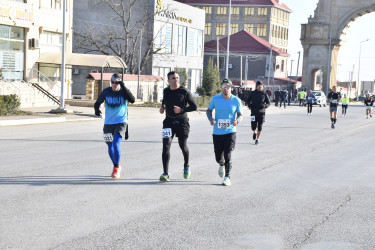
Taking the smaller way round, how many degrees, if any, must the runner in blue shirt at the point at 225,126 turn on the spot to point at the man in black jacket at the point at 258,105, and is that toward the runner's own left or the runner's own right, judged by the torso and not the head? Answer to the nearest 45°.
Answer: approximately 180°

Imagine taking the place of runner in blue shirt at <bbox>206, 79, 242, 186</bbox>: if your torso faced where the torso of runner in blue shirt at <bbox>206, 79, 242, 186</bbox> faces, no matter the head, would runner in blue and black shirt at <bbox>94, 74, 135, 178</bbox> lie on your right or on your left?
on your right

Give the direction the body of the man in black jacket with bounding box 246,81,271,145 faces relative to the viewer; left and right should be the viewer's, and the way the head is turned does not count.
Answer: facing the viewer

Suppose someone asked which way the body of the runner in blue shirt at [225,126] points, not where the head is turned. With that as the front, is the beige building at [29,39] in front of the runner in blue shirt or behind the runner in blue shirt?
behind

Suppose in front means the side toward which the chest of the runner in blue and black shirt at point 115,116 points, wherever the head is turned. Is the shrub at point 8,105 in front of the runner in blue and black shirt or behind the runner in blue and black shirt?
behind

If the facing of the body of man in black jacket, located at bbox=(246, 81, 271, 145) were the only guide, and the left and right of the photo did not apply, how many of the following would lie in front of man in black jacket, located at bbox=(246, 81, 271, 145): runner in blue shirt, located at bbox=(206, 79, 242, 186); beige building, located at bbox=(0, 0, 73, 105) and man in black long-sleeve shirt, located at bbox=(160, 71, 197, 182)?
2

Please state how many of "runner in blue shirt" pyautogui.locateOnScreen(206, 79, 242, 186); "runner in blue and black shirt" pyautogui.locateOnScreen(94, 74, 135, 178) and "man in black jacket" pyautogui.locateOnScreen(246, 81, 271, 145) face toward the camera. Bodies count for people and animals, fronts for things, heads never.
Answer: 3

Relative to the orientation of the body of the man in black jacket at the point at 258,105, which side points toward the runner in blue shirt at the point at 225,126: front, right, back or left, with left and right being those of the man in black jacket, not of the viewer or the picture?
front

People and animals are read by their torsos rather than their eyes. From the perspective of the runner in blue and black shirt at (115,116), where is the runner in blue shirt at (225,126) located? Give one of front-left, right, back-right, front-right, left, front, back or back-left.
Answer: left

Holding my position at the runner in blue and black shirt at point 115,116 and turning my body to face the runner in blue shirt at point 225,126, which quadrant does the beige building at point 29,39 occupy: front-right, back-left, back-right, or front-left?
back-left

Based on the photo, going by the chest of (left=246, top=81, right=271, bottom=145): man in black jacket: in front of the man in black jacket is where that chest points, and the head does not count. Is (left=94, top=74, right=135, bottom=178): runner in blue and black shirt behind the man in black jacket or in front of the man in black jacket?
in front

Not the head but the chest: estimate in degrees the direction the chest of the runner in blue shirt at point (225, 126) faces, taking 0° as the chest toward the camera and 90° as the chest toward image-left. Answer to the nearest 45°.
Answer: approximately 0°

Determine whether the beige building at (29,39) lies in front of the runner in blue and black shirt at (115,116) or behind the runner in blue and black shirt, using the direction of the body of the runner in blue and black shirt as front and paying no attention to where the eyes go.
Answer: behind
